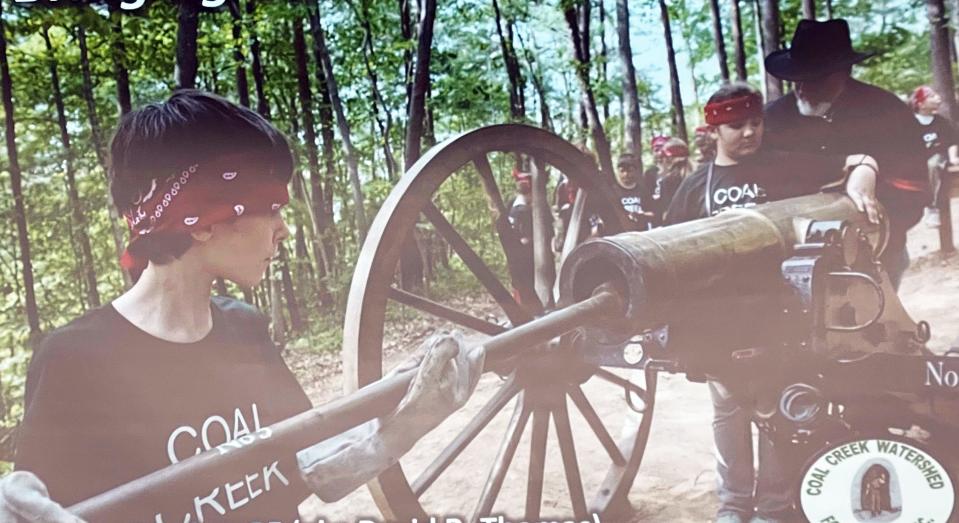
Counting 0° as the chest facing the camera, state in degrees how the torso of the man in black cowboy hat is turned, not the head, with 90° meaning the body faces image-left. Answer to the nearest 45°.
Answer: approximately 45°

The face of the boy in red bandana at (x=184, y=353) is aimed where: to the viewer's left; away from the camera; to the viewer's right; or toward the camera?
to the viewer's right

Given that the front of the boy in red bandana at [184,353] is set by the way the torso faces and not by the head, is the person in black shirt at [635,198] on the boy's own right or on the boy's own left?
on the boy's own left

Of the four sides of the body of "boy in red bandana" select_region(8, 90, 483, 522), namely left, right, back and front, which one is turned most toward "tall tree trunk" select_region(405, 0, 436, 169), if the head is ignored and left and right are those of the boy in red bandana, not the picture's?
left

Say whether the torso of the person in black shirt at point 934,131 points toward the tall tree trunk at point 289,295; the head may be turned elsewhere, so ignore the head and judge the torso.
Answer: no

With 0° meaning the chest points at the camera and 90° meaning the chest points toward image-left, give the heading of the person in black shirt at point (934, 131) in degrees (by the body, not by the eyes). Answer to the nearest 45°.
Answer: approximately 45°
